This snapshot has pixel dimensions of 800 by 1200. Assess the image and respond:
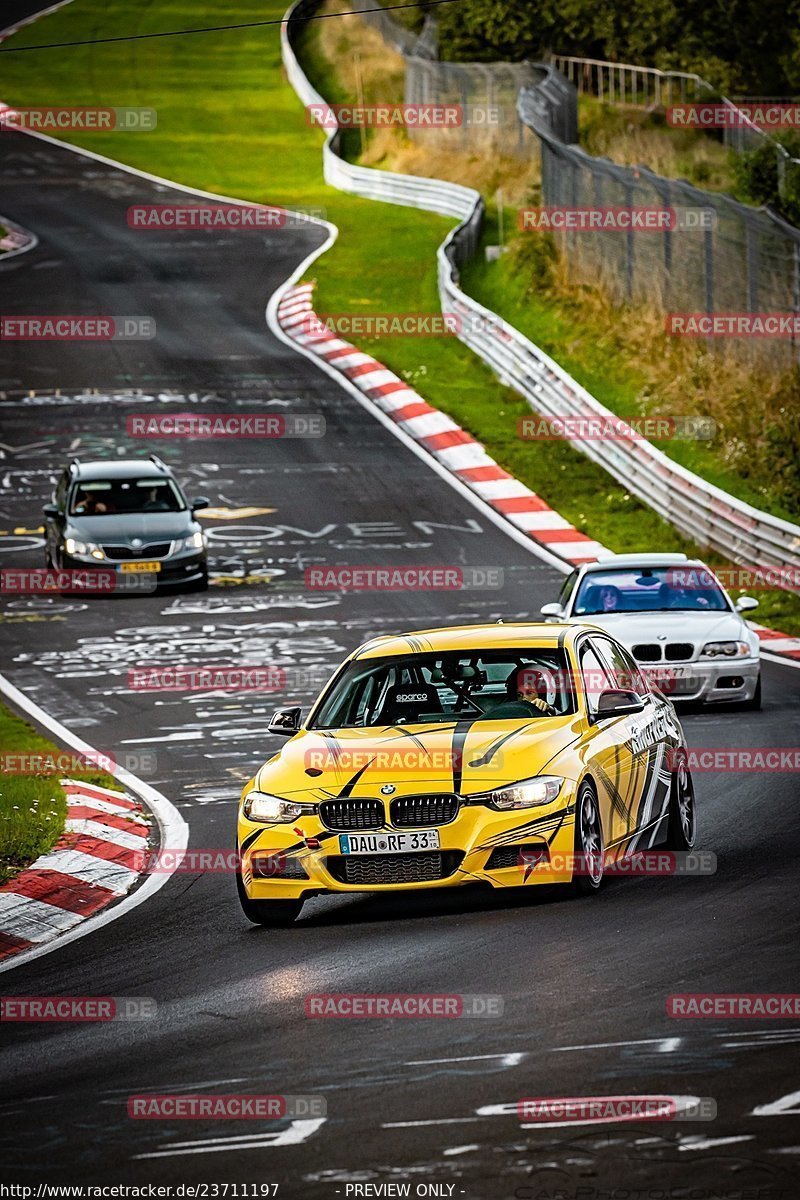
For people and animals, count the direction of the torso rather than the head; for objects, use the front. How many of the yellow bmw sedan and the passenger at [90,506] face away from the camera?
0

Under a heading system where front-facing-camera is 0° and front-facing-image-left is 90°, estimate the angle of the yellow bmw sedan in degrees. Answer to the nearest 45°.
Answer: approximately 45°

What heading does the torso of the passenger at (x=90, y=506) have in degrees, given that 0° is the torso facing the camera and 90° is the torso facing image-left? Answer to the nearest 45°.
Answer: approximately 0°

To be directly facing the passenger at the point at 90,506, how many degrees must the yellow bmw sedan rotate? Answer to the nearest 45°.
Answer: approximately 135° to its right

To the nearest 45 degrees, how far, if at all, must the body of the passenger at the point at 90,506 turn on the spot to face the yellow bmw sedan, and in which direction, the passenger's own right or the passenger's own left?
0° — they already face it

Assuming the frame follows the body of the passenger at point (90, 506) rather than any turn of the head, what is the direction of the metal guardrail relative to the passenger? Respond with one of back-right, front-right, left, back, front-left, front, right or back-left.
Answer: left
